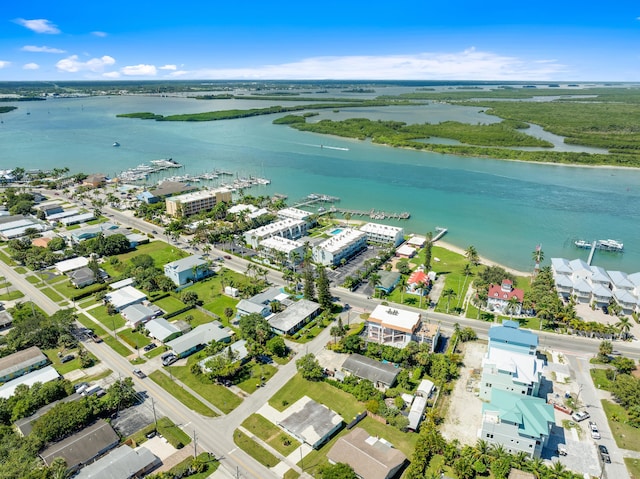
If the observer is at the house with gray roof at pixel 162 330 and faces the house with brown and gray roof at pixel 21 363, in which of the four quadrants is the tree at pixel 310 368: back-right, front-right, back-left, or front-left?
back-left

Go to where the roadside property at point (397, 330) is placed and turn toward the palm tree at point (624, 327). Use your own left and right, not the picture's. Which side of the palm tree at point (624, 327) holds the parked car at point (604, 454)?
right

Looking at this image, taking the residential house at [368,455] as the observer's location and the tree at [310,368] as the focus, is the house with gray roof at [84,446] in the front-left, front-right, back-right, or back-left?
front-left

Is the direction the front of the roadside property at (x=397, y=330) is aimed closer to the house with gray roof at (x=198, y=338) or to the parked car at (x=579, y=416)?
the house with gray roof
